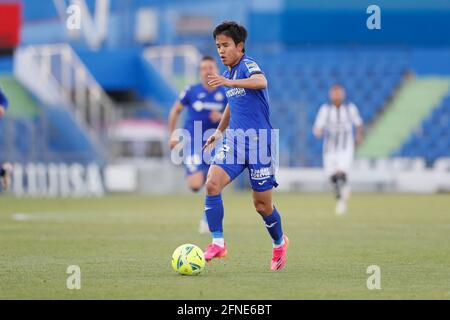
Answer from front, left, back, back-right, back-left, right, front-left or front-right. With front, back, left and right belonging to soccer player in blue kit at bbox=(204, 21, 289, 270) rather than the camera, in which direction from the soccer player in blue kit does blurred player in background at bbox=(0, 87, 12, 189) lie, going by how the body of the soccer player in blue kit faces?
right

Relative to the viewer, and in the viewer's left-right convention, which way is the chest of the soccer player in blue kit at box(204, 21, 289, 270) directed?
facing the viewer and to the left of the viewer

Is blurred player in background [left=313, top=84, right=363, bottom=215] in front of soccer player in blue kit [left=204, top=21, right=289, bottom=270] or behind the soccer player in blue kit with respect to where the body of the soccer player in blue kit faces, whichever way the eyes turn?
behind

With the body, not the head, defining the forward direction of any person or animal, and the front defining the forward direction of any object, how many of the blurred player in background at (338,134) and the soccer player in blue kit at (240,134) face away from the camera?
0

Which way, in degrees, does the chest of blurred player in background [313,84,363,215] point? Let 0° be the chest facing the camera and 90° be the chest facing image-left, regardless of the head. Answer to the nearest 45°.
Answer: approximately 0°
